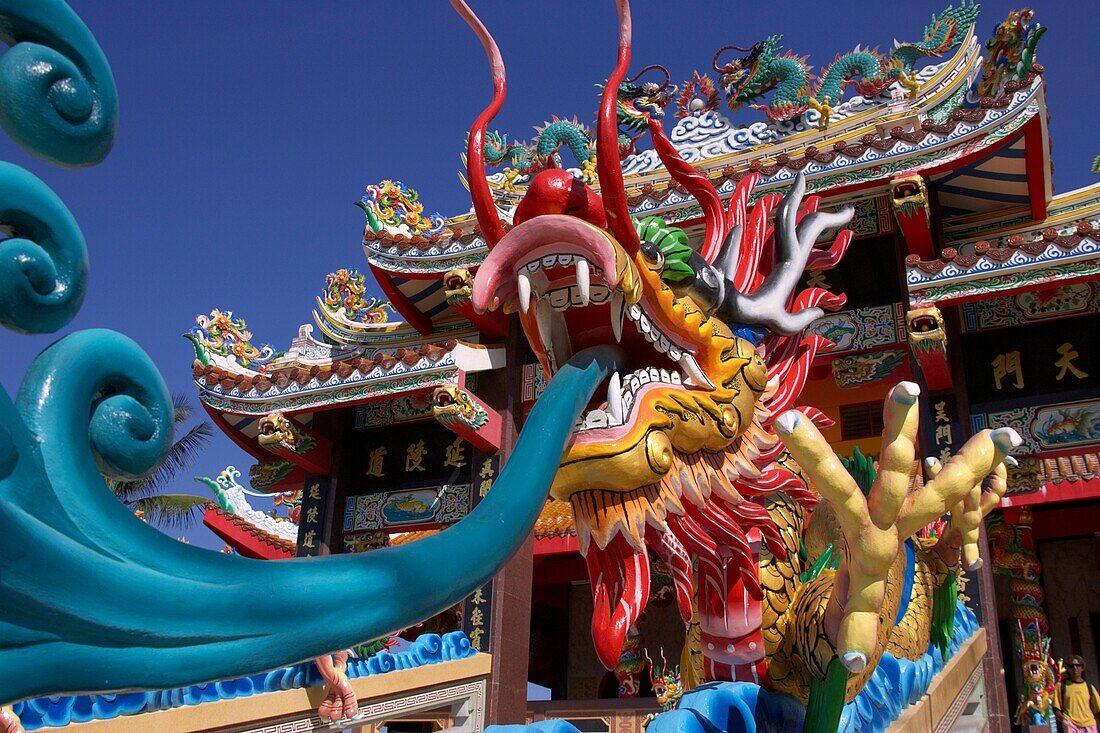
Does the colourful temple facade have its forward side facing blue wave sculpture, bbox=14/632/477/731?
yes

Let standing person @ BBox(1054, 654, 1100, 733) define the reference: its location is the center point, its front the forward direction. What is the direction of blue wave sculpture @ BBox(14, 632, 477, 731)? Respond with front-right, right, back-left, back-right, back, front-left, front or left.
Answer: front-right

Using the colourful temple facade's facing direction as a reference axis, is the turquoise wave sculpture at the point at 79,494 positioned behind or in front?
in front

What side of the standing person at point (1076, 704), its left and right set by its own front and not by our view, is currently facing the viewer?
front
